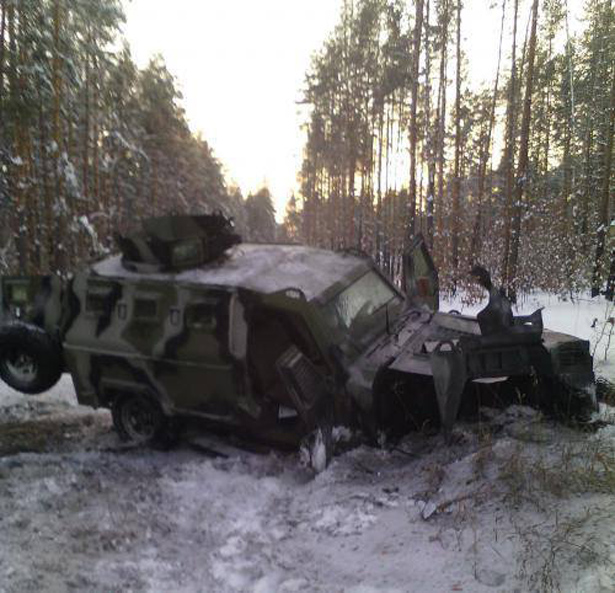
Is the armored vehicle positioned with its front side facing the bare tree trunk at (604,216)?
no

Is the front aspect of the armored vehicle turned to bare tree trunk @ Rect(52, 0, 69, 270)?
no

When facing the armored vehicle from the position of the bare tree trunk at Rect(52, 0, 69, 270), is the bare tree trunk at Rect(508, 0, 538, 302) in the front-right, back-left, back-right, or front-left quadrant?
front-left

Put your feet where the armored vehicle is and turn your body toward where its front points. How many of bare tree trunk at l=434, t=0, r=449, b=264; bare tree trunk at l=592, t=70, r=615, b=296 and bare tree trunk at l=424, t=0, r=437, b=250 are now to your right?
0

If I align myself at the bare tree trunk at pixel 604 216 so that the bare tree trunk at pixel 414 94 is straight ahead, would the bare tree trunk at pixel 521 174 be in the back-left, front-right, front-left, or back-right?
front-left

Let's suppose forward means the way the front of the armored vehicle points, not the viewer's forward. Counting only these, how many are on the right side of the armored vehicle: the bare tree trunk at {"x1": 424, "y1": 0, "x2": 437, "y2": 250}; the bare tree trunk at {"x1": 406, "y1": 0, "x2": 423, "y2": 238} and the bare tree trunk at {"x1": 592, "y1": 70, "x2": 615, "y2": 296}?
0

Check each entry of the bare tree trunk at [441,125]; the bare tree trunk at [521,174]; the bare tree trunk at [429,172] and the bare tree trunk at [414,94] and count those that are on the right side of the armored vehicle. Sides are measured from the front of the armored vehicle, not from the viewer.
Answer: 0

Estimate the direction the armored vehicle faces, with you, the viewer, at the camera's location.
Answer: facing the viewer and to the right of the viewer

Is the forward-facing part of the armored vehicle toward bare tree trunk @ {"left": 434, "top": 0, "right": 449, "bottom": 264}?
no

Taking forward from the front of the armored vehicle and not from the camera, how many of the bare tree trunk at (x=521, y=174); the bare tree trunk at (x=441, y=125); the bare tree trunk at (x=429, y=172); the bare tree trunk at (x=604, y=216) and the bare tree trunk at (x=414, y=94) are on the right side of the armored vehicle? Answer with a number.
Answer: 0

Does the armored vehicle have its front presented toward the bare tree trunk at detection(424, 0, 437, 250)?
no

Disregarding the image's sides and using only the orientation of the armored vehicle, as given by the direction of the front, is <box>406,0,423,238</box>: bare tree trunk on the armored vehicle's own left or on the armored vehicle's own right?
on the armored vehicle's own left

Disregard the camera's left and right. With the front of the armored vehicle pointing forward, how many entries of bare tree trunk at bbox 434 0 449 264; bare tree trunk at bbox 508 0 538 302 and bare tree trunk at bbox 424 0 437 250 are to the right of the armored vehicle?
0

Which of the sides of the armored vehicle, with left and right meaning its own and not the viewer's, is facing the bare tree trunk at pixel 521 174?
left
